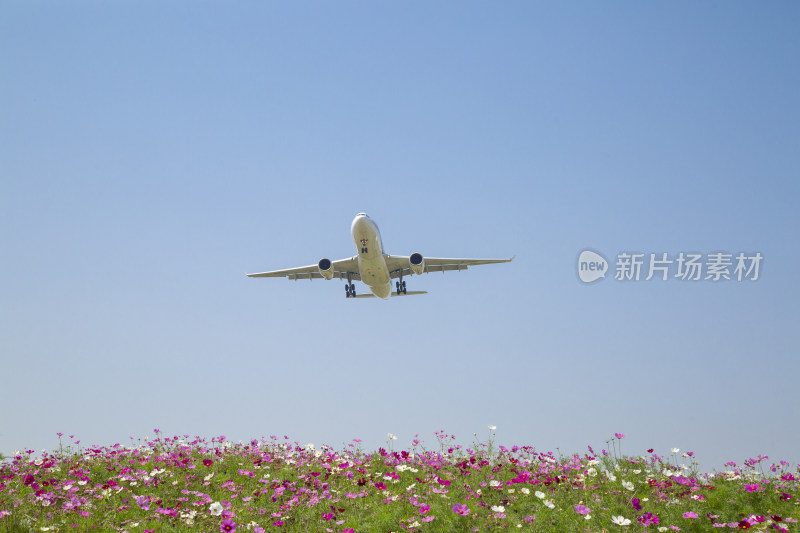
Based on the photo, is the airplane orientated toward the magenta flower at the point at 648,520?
yes

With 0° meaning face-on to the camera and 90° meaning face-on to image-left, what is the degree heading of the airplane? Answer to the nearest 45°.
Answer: approximately 0°
